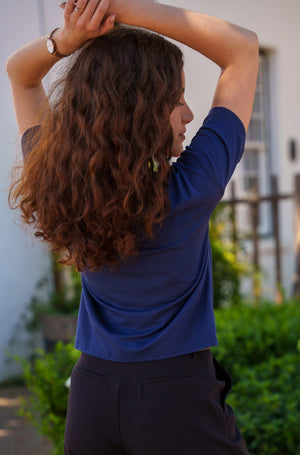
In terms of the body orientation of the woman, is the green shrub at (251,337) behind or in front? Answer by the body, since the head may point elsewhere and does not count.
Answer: in front

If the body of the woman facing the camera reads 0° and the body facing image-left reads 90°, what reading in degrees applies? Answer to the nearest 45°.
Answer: approximately 225°

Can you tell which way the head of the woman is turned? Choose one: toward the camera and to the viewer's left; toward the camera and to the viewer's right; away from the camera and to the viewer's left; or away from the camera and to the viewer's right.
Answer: away from the camera and to the viewer's right

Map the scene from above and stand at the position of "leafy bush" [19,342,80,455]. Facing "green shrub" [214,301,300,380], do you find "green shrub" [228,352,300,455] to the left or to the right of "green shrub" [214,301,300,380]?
right

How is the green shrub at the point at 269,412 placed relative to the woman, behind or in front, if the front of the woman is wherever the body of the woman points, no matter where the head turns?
in front

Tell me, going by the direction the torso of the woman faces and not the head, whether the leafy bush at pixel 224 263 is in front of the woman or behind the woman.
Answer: in front
